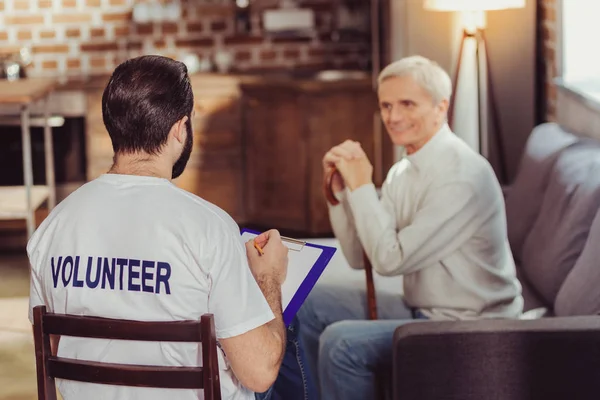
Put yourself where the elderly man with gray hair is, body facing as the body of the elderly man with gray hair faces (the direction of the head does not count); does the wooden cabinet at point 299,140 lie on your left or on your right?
on your right

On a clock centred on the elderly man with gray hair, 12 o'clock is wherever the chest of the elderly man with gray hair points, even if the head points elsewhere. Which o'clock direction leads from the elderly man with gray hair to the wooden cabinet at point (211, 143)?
The wooden cabinet is roughly at 4 o'clock from the elderly man with gray hair.

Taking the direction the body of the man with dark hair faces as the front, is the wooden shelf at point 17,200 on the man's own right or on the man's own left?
on the man's own left

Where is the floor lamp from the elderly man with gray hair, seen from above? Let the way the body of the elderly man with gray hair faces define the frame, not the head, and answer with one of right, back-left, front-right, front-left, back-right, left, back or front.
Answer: back-right

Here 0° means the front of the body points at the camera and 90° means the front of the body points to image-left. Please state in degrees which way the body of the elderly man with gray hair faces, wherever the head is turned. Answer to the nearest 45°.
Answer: approximately 45°

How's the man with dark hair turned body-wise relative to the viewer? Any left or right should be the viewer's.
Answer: facing away from the viewer and to the right of the viewer

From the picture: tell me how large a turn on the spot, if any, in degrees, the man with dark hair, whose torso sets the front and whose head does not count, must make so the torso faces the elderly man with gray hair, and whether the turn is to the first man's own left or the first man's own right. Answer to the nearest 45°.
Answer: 0° — they already face them

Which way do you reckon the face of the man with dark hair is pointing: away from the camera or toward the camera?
away from the camera

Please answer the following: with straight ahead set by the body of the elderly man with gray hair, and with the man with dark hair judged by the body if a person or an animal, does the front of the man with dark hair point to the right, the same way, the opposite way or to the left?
the opposite way
